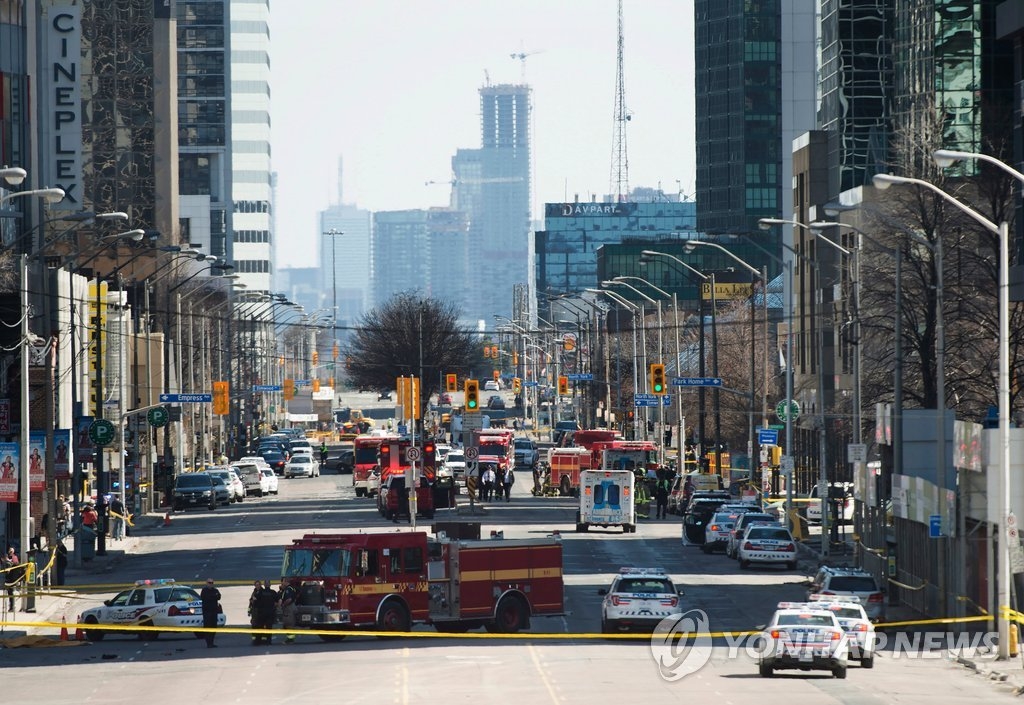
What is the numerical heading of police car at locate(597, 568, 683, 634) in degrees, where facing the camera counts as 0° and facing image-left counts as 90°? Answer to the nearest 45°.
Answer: approximately 180°

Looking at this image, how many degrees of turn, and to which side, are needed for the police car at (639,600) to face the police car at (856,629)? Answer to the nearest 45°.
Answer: approximately 135° to its right

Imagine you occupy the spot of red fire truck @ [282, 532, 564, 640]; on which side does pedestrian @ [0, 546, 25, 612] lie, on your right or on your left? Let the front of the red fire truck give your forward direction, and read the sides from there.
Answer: on your right

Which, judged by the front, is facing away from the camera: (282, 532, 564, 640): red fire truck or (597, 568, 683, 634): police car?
the police car
